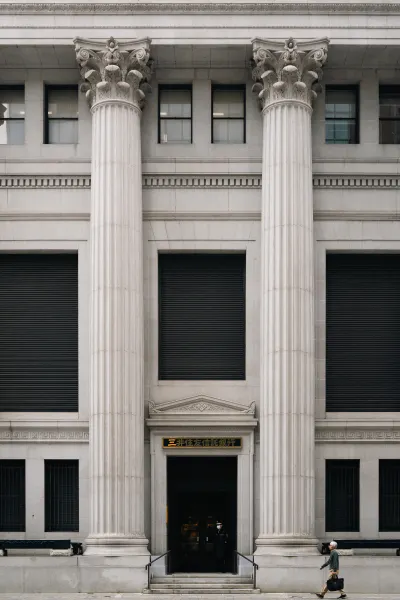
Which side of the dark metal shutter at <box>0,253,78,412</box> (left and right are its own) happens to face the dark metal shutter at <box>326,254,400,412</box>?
left

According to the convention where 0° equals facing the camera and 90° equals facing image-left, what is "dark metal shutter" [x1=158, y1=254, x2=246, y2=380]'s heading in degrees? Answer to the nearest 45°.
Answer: approximately 0°

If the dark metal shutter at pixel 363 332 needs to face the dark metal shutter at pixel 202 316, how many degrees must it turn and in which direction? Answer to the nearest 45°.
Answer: approximately 90° to its right

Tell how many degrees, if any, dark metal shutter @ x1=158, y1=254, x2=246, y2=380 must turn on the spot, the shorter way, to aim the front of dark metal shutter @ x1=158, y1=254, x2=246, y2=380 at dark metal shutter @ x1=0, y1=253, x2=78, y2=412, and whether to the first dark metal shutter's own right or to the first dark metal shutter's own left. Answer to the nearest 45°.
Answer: approximately 90° to the first dark metal shutter's own right

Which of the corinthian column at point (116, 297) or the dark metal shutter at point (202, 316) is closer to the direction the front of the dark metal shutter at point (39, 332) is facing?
the corinthian column

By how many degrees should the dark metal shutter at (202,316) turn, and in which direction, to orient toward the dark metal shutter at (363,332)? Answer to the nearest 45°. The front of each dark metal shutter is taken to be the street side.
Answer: approximately 90° to its left

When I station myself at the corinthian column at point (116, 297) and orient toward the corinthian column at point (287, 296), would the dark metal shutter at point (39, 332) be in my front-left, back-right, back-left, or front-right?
back-left

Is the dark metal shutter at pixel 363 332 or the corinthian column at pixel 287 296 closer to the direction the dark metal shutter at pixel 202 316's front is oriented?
the corinthian column
